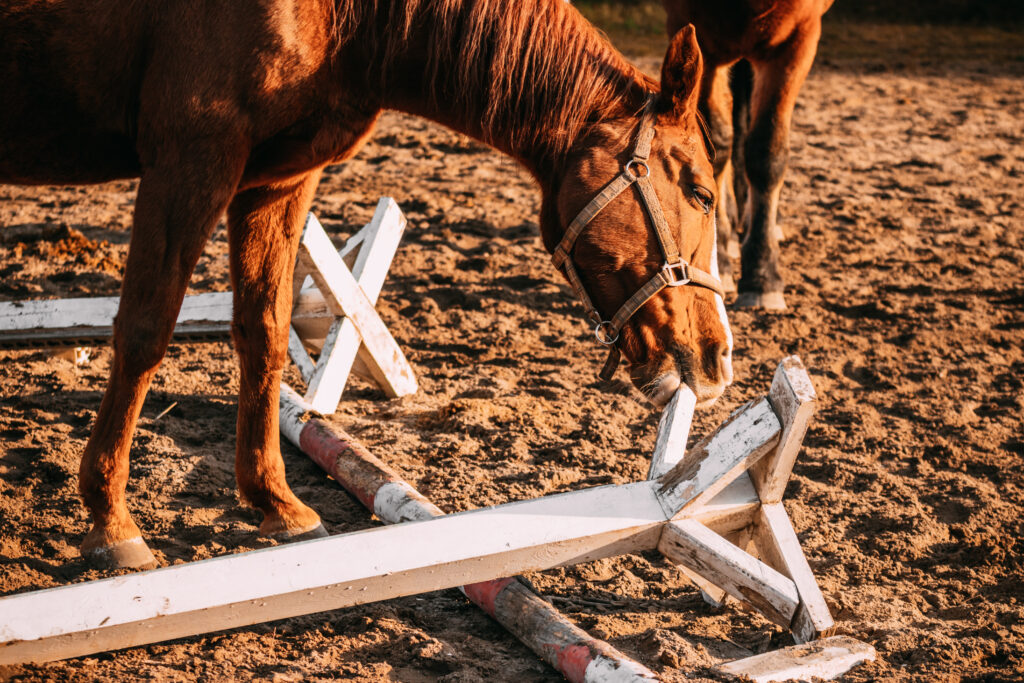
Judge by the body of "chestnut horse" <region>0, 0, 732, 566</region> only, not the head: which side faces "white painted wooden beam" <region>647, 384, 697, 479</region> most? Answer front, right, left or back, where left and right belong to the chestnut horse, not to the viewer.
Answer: front

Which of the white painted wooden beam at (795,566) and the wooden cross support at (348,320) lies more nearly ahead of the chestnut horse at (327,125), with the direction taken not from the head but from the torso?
the white painted wooden beam

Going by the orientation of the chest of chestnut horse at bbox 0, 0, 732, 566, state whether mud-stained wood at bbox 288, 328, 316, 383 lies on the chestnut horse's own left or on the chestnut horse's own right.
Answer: on the chestnut horse's own left

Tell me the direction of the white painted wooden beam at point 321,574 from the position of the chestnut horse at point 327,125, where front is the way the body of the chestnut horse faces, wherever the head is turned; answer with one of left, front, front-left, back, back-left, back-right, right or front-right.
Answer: right

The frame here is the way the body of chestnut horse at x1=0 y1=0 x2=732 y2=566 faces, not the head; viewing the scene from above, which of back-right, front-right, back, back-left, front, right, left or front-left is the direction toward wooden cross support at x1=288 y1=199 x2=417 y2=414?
left

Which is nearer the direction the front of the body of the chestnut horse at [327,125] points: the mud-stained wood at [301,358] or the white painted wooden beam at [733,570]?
the white painted wooden beam

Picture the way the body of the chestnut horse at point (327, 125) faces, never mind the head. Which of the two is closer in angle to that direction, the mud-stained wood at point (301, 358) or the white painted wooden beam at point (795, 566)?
the white painted wooden beam

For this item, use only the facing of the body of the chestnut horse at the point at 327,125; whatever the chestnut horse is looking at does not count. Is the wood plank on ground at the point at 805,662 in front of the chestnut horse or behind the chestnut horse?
in front

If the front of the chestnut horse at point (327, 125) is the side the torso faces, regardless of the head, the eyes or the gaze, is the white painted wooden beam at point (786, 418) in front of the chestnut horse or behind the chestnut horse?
in front

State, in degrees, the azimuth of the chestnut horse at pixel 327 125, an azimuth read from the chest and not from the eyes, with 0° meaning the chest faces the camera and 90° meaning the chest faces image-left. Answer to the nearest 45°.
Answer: approximately 270°
